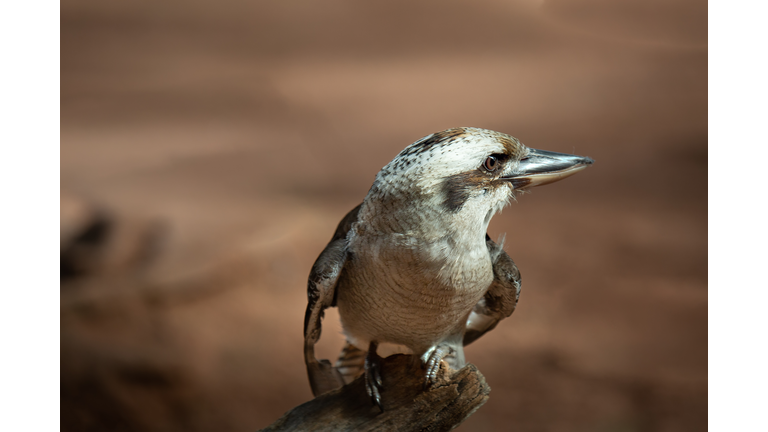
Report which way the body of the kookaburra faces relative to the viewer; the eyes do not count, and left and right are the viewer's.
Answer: facing the viewer and to the right of the viewer
